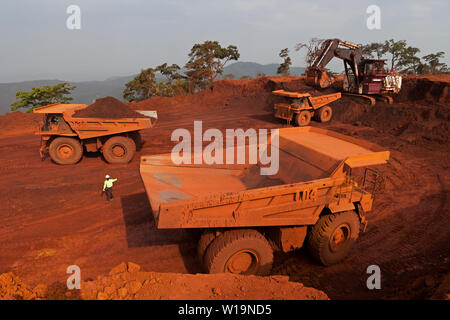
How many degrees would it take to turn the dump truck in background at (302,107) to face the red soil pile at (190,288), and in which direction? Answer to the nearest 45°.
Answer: approximately 45° to its left

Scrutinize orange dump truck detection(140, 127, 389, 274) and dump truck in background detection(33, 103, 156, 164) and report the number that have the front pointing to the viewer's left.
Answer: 1

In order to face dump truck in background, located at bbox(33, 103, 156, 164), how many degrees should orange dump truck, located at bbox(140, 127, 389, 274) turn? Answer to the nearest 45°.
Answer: approximately 90° to its left

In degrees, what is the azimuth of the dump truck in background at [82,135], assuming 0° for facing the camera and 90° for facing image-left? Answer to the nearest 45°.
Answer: approximately 90°

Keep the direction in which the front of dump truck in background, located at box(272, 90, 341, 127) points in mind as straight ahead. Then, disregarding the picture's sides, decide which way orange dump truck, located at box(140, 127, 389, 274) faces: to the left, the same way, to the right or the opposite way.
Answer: the opposite way

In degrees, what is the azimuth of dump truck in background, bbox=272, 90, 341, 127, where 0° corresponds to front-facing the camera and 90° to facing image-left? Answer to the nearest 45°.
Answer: approximately 45°

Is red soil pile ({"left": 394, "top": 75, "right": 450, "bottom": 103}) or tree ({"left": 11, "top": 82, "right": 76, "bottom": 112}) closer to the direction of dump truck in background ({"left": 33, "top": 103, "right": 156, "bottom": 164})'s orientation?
the tree

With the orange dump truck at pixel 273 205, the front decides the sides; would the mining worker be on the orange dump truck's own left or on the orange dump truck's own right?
on the orange dump truck's own left

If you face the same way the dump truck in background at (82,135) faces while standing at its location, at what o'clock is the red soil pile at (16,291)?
The red soil pile is roughly at 9 o'clock from the dump truck in background.

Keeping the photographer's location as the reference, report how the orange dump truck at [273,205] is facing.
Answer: facing away from the viewer and to the right of the viewer

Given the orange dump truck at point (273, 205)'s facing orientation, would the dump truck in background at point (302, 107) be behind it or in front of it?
in front

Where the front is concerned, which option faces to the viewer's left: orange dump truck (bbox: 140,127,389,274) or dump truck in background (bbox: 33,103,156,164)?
the dump truck in background
